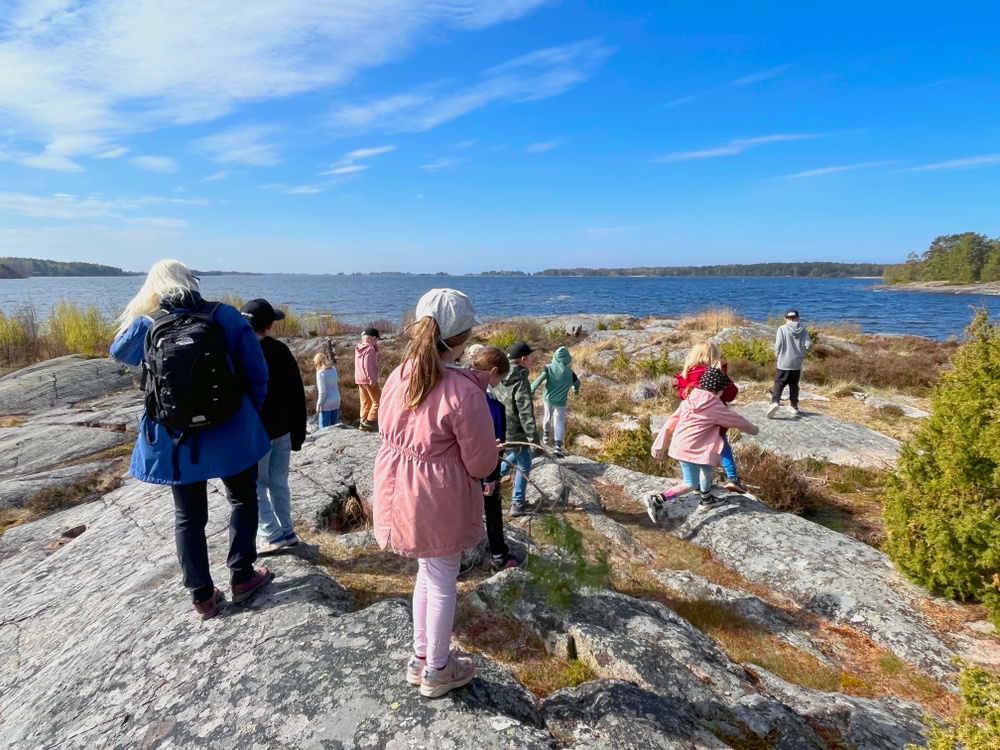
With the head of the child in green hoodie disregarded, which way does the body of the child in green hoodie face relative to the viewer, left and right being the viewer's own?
facing away from the viewer

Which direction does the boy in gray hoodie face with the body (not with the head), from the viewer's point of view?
away from the camera

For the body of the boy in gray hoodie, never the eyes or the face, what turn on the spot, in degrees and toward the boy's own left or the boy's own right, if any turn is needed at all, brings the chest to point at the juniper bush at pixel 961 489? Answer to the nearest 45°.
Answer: approximately 180°

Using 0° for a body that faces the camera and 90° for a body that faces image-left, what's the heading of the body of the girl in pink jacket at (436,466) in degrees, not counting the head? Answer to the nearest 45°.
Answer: approximately 225°

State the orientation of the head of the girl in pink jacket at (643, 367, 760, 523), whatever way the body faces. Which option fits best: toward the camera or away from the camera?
away from the camera

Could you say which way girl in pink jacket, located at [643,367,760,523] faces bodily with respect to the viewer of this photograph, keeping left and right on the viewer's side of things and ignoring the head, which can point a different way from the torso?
facing away from the viewer and to the right of the viewer

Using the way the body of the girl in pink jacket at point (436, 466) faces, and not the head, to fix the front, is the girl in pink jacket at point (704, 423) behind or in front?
in front

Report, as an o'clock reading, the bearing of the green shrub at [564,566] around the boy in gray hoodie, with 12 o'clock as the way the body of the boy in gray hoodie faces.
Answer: The green shrub is roughly at 6 o'clock from the boy in gray hoodie.

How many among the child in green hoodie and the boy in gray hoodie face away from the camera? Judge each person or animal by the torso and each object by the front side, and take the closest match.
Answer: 2

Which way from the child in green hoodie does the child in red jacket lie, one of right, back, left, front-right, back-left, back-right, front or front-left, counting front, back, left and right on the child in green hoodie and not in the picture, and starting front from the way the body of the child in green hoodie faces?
back-right

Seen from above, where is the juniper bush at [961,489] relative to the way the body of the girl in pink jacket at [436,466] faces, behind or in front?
in front

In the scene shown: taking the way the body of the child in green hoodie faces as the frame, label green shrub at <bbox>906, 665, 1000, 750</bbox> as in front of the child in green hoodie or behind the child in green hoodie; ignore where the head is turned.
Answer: behind
